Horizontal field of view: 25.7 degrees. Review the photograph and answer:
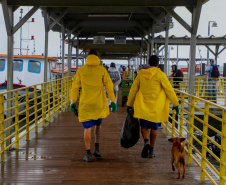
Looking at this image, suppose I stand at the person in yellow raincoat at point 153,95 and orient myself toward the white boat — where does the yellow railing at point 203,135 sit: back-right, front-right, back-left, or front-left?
back-right

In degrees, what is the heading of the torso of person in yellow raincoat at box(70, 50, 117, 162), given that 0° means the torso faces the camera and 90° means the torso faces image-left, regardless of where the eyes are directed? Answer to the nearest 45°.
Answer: approximately 180°

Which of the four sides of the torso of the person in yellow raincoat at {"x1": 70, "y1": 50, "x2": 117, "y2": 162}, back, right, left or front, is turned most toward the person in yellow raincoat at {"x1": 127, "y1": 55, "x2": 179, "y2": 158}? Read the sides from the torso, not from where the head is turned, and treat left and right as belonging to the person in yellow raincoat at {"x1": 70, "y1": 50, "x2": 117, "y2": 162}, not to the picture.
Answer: right

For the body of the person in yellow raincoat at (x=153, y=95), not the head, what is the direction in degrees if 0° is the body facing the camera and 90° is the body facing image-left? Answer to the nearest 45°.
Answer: approximately 180°

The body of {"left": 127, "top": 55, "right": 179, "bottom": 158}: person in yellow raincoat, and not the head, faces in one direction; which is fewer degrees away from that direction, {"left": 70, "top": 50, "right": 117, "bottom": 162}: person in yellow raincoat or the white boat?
the white boat

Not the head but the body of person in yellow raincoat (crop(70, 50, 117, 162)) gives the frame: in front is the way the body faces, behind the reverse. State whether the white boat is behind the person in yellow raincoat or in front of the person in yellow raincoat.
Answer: in front

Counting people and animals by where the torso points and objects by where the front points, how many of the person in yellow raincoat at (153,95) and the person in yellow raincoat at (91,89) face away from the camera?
2

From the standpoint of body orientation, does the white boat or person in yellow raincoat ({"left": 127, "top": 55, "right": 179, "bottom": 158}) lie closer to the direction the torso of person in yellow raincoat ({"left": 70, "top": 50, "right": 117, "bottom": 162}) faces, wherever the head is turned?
the white boat

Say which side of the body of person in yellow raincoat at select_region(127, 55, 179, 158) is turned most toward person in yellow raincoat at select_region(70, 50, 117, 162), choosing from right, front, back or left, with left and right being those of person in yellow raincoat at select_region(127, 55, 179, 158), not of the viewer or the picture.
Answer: left
